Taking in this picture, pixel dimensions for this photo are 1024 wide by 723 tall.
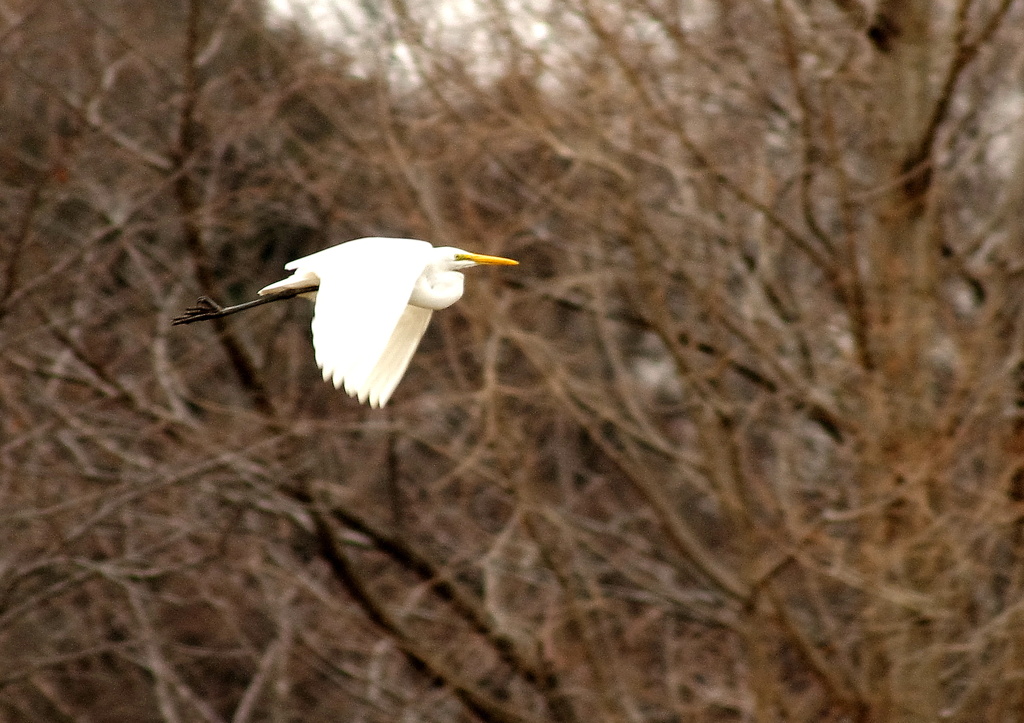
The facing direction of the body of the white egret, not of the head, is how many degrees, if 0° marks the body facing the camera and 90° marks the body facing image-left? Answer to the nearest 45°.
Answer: approximately 270°
